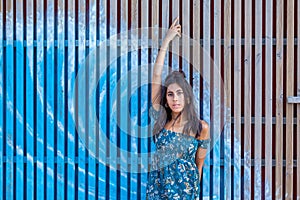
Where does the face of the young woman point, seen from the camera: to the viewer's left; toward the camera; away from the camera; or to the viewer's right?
toward the camera

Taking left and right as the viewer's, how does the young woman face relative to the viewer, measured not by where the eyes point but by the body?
facing the viewer
